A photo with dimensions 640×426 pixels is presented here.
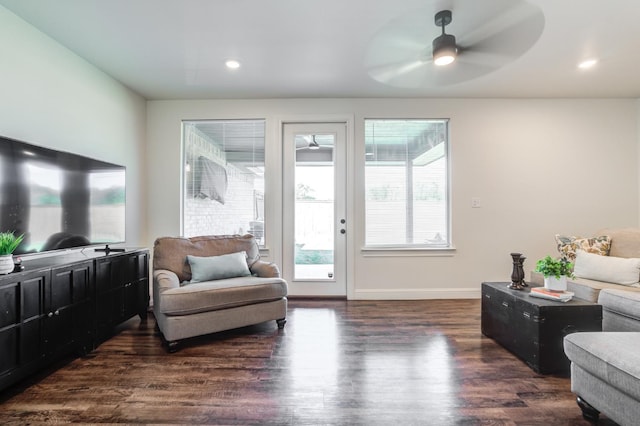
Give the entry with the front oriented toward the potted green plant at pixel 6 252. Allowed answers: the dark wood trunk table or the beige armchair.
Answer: the dark wood trunk table

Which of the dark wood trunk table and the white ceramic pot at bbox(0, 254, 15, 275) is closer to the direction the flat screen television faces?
the dark wood trunk table

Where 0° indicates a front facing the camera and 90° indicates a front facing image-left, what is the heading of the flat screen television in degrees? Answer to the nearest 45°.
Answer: approximately 315°

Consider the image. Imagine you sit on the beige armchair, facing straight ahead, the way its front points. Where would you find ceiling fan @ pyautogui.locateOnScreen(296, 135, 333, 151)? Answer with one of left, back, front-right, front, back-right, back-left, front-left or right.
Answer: left

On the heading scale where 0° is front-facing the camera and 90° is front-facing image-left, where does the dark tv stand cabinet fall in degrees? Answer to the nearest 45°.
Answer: approximately 315°

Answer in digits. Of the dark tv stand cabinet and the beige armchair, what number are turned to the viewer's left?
0

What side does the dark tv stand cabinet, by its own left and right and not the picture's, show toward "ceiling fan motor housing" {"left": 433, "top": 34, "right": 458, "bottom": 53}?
front

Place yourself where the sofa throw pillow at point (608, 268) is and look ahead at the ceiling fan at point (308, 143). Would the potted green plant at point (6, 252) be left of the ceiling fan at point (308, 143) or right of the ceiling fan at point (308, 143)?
left

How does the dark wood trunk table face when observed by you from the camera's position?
facing the viewer and to the left of the viewer

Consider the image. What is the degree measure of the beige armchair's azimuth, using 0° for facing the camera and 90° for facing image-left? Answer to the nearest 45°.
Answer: approximately 315°

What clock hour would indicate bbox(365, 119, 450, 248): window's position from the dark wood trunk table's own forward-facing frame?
The window is roughly at 3 o'clock from the dark wood trunk table.

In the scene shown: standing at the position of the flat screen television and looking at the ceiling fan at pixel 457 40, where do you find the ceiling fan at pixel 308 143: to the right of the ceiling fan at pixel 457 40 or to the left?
left

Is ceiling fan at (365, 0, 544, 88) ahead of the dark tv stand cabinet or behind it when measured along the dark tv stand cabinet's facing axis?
ahead

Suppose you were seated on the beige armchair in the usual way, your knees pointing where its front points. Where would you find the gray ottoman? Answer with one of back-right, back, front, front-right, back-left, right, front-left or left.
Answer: front
